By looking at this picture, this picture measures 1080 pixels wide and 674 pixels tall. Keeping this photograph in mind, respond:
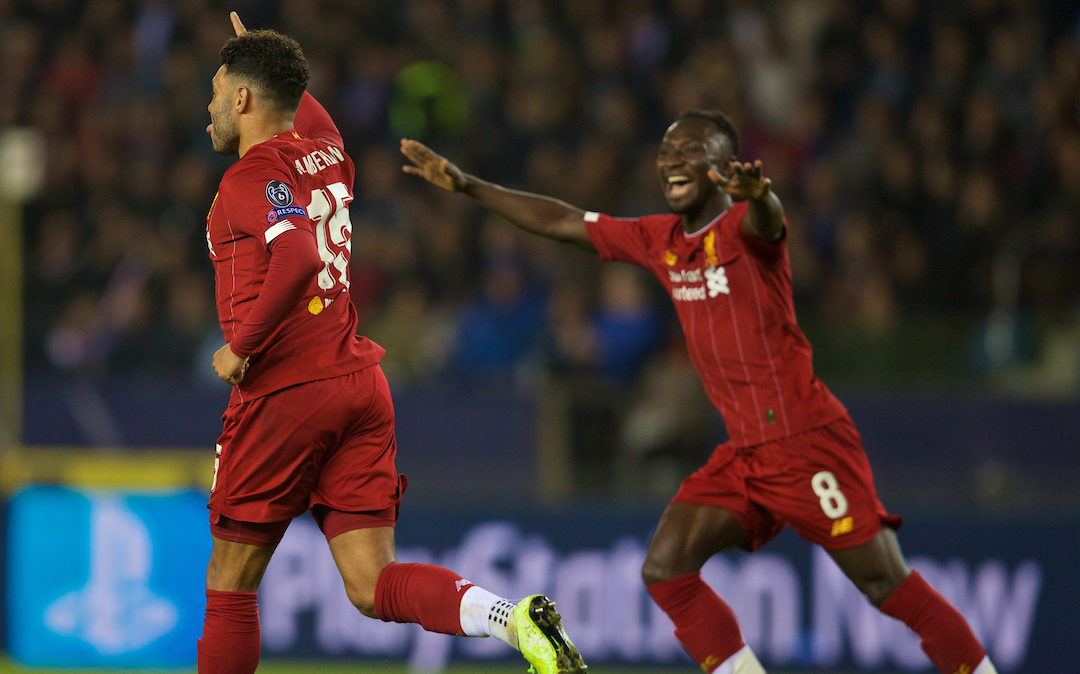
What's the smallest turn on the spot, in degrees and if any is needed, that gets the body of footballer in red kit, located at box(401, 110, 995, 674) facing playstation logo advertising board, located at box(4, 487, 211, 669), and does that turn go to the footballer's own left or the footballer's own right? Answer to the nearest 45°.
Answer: approximately 90° to the footballer's own right

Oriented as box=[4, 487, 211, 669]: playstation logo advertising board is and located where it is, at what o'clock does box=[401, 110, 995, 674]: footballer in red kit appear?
The footballer in red kit is roughly at 11 o'clock from the playstation logo advertising board.

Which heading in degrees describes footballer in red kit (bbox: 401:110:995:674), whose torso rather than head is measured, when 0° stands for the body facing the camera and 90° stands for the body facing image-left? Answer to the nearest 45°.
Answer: approximately 45°

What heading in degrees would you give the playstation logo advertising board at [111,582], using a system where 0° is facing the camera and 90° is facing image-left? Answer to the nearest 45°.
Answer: approximately 0°

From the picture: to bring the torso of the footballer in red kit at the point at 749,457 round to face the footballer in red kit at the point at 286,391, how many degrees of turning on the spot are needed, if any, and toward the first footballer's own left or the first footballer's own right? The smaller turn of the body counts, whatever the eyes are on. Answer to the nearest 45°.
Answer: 0° — they already face them
